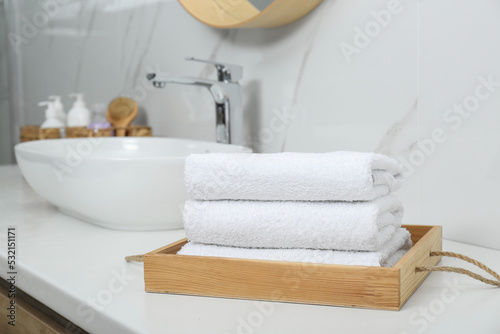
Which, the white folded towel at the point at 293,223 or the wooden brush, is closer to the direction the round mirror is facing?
the white folded towel

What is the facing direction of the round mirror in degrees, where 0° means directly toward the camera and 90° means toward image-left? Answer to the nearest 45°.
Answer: approximately 45°

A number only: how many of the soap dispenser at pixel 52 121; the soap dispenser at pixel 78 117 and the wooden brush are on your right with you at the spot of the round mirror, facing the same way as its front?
3

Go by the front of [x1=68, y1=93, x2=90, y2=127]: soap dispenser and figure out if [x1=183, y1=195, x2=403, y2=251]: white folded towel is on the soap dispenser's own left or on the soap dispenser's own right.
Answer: on the soap dispenser's own left

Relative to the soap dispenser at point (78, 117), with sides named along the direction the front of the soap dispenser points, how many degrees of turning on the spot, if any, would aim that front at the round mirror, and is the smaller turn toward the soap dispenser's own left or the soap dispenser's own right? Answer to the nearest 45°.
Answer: approximately 135° to the soap dispenser's own left

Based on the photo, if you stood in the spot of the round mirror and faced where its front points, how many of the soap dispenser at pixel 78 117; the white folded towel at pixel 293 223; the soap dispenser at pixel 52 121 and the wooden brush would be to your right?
3

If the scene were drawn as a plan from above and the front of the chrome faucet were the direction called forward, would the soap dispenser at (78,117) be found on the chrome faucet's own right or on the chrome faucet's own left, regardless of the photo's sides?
on the chrome faucet's own right
